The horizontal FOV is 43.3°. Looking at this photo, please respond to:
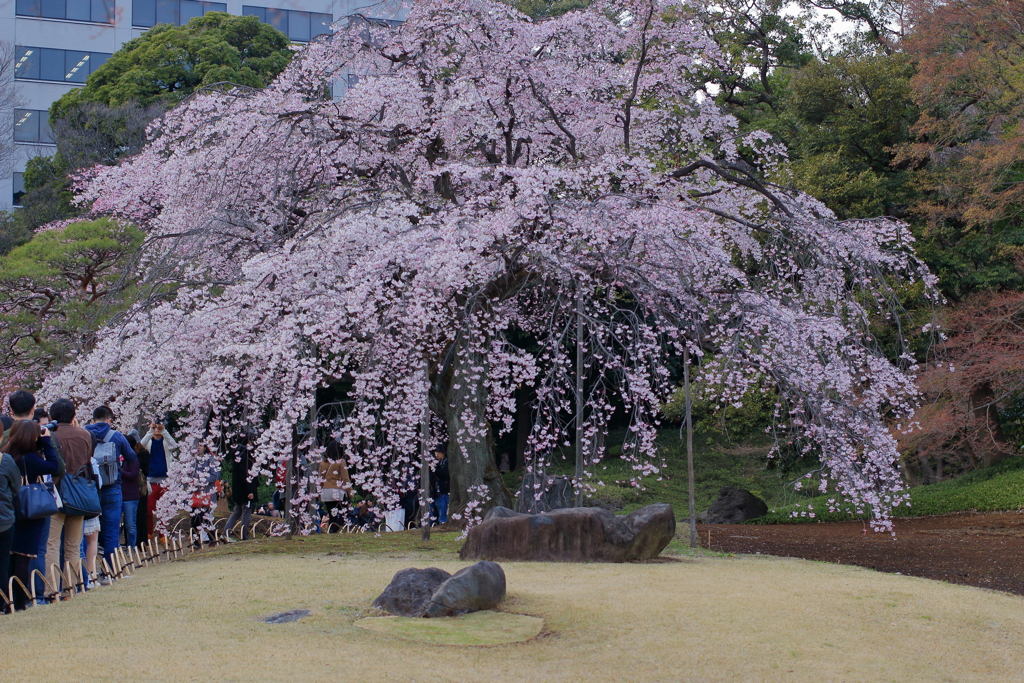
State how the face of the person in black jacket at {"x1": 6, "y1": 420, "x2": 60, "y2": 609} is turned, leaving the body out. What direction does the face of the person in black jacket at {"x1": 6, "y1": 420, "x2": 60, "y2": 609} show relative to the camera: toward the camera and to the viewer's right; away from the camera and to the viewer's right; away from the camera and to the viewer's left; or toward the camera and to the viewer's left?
away from the camera and to the viewer's right

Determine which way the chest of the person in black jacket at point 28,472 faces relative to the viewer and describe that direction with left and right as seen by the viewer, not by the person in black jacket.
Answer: facing away from the viewer and to the right of the viewer

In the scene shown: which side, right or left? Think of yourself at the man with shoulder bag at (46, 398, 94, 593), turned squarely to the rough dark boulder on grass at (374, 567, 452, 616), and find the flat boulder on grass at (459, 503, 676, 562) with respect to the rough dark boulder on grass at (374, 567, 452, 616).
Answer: left

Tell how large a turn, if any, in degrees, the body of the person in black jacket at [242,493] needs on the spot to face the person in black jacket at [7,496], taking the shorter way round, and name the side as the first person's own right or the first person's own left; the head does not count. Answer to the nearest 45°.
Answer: approximately 90° to the first person's own right

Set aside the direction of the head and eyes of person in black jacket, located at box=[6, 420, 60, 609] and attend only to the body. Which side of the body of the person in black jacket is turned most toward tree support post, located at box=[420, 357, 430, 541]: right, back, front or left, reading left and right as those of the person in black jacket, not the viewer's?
front

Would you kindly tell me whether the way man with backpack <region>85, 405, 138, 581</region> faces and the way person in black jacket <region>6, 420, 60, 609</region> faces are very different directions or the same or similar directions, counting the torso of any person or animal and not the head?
same or similar directions

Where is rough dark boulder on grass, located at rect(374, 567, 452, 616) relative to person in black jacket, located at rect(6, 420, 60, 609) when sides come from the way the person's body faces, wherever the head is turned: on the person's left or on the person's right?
on the person's right

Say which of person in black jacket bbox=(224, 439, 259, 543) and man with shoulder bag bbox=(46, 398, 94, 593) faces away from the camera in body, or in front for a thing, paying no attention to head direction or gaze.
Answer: the man with shoulder bag

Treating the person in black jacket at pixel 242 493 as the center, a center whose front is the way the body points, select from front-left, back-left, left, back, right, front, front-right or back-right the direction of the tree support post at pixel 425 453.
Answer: front-right

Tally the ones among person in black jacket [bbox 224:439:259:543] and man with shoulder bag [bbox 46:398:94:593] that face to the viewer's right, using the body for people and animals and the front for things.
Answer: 1
